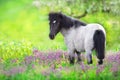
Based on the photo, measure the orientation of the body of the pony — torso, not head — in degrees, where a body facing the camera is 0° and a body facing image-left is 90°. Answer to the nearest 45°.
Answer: approximately 135°
